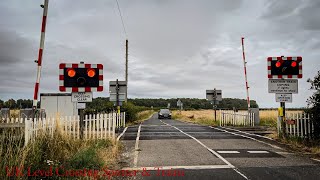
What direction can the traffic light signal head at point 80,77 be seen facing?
toward the camera

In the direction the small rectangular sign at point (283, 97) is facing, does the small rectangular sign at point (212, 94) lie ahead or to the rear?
to the rear

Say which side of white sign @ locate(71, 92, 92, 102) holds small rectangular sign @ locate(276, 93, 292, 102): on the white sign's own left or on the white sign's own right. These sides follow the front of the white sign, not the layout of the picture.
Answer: on the white sign's own left

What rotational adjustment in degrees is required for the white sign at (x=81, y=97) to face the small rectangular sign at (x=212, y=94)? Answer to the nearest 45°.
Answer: approximately 135° to its left

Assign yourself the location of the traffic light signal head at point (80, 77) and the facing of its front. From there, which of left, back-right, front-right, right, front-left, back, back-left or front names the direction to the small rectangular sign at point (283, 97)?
left

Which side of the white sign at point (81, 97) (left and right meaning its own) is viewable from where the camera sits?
front

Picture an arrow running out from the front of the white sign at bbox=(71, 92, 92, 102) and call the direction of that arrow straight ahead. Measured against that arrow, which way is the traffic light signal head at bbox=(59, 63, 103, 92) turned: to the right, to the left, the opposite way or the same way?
the same way

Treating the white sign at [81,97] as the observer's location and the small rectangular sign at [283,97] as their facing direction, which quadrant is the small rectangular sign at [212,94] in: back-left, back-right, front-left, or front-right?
front-left

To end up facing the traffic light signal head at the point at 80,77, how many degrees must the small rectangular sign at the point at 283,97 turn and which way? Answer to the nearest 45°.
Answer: approximately 45° to its right

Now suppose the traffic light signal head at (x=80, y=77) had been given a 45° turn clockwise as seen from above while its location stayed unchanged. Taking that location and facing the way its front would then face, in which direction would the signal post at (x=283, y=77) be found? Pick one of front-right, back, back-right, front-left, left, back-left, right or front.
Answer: back-left

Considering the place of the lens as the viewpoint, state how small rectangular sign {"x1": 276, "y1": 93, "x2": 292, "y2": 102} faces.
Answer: facing the viewer

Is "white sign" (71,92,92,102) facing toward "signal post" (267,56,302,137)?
no

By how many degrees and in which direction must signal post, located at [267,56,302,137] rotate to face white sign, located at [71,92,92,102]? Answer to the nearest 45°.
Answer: approximately 45° to its right
